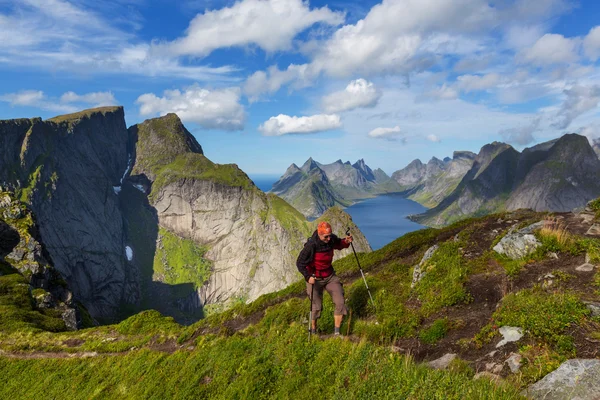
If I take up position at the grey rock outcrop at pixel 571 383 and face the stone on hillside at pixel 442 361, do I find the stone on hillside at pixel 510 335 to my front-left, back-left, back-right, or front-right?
front-right

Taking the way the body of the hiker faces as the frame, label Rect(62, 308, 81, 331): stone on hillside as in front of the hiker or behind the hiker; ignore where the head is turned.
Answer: behind

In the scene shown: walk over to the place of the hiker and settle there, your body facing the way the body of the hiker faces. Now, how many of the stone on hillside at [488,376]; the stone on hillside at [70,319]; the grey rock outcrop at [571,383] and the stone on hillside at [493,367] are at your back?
1

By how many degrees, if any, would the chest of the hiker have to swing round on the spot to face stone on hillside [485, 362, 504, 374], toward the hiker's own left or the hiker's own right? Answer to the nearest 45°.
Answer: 0° — they already face it

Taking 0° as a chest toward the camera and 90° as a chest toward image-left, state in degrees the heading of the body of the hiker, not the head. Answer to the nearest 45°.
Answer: approximately 315°

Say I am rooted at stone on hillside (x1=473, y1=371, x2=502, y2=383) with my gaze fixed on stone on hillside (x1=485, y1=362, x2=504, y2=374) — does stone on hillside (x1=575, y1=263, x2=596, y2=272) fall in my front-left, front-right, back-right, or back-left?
front-right

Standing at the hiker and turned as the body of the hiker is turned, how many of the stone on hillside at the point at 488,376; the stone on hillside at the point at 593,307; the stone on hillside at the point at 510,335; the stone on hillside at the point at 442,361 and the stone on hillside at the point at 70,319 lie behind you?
1

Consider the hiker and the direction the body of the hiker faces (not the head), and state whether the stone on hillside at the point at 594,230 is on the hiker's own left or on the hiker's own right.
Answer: on the hiker's own left
